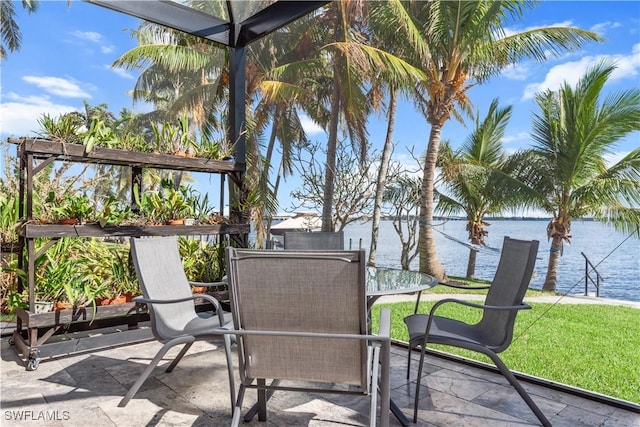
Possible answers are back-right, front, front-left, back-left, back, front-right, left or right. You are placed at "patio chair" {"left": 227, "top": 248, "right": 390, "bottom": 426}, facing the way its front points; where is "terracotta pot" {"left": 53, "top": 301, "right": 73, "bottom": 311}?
front-left

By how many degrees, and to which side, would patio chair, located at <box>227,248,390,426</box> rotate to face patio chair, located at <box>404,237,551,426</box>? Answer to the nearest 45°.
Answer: approximately 45° to its right

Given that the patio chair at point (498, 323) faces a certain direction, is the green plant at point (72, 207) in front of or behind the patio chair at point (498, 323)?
in front

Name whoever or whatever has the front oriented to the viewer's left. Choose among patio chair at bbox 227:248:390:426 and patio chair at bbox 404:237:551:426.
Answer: patio chair at bbox 404:237:551:426

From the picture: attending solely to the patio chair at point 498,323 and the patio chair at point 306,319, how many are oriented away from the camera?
1

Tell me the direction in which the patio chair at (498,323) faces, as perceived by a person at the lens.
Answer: facing to the left of the viewer

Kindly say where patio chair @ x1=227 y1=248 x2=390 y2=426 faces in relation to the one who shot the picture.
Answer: facing away from the viewer

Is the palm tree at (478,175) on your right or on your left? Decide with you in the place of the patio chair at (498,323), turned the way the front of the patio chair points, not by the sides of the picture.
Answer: on your right

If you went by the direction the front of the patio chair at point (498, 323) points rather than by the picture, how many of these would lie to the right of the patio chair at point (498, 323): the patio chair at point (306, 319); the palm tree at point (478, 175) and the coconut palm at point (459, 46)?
2

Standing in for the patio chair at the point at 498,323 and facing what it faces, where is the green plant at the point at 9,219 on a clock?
The green plant is roughly at 12 o'clock from the patio chair.

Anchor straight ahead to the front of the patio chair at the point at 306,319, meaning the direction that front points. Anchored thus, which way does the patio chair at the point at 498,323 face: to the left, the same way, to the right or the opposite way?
to the left

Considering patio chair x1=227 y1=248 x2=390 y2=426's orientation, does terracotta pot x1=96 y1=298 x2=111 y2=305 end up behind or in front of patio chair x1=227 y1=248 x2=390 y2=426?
in front

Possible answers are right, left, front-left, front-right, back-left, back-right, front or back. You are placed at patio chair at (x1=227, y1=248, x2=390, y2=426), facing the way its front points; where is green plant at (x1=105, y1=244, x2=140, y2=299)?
front-left

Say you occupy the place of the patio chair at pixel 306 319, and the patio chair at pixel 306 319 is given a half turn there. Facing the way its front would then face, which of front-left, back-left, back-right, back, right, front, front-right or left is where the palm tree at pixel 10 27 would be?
back-right

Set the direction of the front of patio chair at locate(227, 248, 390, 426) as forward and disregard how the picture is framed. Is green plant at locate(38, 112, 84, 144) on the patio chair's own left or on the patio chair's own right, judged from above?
on the patio chair's own left
